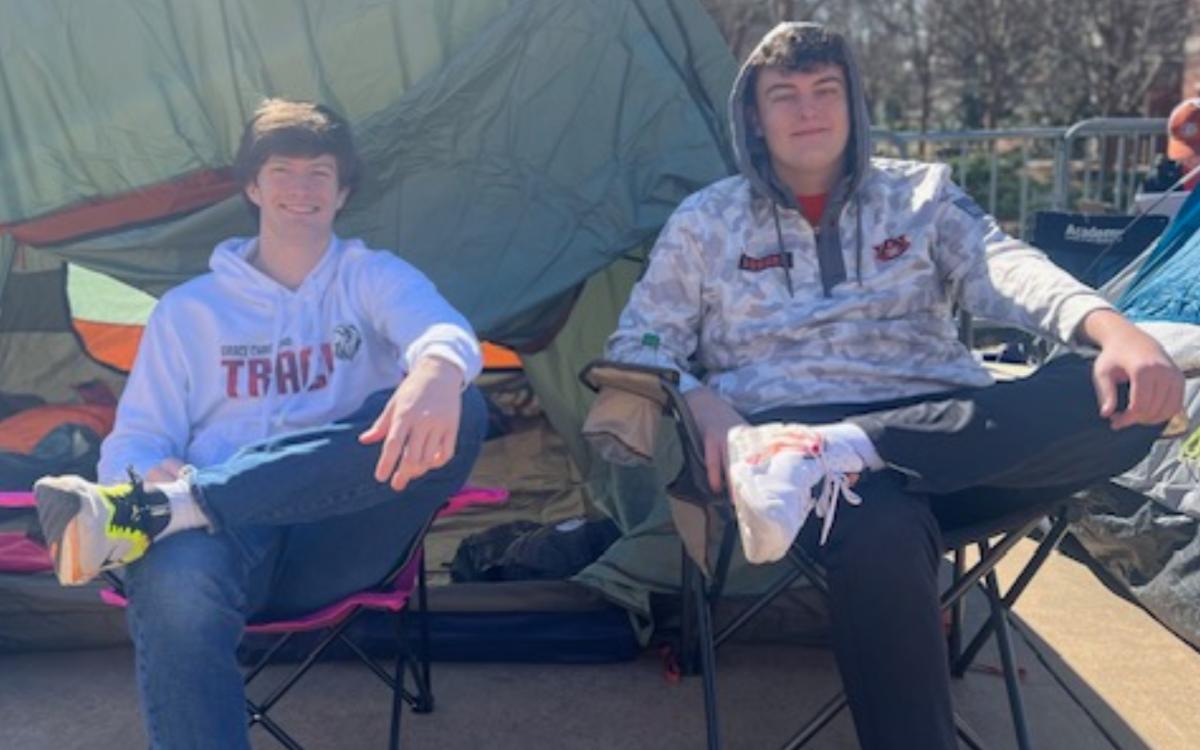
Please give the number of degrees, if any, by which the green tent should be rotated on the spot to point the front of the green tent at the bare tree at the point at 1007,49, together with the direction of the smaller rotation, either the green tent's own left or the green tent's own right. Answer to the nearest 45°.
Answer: approximately 135° to the green tent's own left

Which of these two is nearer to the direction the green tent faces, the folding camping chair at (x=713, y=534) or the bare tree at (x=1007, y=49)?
the folding camping chair

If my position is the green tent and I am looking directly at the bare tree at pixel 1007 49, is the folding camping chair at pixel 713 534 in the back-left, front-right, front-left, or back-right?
back-right

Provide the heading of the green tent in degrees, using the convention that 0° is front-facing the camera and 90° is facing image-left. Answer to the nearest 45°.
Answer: approximately 0°

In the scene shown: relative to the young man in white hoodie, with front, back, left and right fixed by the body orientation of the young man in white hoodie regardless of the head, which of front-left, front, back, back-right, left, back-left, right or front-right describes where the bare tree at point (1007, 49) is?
back-left

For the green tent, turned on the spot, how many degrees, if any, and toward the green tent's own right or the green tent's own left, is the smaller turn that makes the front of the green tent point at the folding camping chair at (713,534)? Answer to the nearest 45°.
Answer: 0° — it already faces it

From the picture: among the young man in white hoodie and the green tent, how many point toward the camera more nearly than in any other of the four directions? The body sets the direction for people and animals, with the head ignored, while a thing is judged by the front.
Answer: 2
